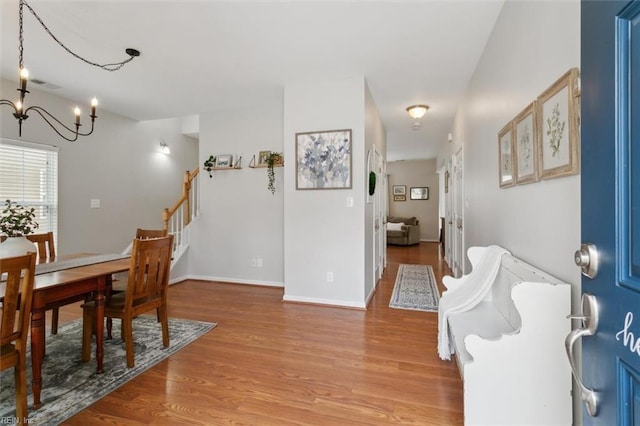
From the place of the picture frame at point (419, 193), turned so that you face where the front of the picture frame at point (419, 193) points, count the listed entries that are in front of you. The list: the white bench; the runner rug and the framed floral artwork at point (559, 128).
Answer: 3

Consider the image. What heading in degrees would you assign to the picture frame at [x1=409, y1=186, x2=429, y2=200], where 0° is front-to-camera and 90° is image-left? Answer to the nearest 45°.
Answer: approximately 0°

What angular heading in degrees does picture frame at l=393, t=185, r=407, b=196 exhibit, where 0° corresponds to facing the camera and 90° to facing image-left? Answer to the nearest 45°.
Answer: approximately 0°

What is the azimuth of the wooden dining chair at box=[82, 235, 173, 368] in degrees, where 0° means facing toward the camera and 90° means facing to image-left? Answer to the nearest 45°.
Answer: approximately 135°

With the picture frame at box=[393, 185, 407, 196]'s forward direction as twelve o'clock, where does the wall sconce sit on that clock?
The wall sconce is roughly at 1 o'clock from the picture frame.

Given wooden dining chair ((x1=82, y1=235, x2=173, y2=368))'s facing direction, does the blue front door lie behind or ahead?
behind

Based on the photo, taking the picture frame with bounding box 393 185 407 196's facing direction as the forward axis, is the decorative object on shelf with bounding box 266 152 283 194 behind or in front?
in front

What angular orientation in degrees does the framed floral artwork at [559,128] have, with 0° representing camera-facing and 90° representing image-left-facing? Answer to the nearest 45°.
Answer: approximately 45°

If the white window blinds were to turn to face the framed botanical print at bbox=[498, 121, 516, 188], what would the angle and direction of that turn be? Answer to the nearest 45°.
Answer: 0° — it already faces it

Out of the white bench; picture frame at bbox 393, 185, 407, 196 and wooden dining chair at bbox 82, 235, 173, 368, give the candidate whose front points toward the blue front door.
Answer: the picture frame

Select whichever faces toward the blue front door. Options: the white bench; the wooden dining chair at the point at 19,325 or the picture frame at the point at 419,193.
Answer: the picture frame
